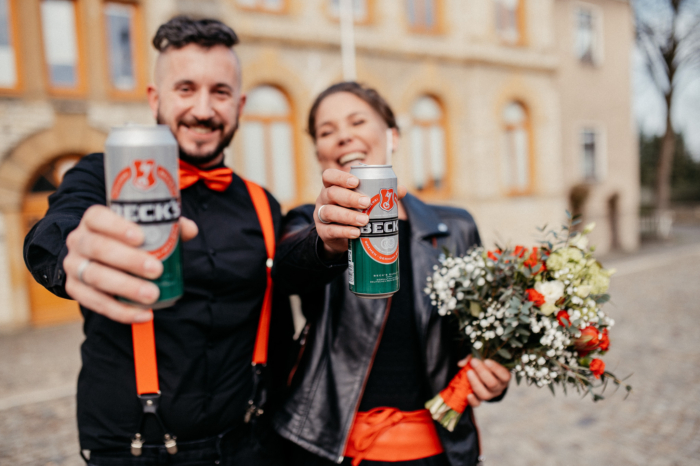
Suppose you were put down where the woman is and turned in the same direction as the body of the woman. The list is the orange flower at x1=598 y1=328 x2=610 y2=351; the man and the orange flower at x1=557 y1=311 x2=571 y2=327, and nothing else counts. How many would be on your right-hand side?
1

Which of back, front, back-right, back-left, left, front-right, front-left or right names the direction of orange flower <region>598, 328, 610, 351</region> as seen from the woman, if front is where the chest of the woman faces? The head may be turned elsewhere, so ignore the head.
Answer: left

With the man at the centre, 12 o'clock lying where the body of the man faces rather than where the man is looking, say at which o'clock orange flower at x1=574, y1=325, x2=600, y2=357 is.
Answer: The orange flower is roughly at 10 o'clock from the man.

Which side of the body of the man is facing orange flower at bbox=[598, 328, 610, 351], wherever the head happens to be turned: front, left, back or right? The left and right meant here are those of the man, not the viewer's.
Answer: left

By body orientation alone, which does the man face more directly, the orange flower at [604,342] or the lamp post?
the orange flower

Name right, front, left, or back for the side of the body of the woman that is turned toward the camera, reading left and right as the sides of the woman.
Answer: front

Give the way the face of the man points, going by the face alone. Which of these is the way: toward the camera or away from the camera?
toward the camera

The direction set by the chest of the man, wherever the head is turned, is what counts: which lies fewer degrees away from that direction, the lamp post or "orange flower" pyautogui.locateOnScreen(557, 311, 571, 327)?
the orange flower

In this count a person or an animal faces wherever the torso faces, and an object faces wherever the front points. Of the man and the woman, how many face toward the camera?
2

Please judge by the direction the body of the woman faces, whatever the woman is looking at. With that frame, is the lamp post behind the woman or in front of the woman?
behind

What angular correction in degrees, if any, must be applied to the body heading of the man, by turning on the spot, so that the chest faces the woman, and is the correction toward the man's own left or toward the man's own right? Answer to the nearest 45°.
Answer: approximately 90° to the man's own left

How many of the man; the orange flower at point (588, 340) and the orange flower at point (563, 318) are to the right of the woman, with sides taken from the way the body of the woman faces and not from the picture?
1

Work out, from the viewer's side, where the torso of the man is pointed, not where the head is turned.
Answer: toward the camera
